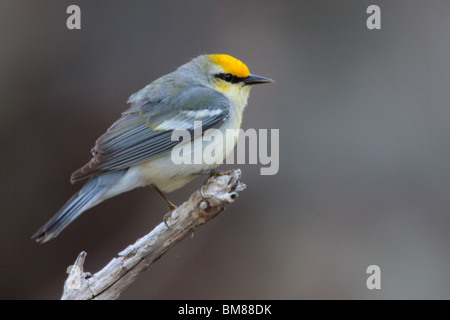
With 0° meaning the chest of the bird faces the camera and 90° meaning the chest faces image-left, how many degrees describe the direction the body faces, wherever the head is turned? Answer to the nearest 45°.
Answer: approximately 270°
